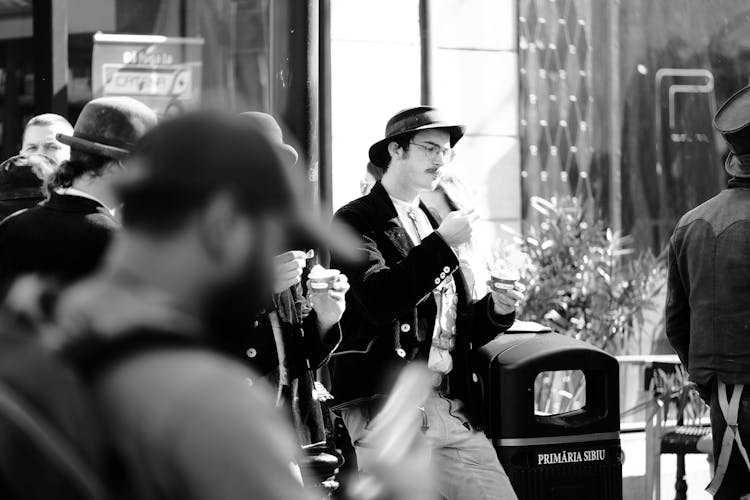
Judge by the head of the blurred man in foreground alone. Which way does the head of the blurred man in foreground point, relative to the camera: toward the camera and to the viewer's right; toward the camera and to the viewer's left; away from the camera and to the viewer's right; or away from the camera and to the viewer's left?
away from the camera and to the viewer's right

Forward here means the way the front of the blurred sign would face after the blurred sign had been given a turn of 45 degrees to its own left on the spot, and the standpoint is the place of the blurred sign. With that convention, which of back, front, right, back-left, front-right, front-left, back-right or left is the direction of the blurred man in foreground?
front-right

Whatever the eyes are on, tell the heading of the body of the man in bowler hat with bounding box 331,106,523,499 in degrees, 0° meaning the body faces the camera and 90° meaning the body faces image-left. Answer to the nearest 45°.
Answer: approximately 315°

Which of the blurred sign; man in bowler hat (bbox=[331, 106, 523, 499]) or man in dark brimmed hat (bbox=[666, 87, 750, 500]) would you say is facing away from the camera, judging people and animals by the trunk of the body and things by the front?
man in dark brimmed hat (bbox=[666, 87, 750, 500])

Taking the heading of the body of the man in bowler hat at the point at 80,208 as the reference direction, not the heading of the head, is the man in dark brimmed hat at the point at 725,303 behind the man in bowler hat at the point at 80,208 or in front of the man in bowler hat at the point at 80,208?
in front

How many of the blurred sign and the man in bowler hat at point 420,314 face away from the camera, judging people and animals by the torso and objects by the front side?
0

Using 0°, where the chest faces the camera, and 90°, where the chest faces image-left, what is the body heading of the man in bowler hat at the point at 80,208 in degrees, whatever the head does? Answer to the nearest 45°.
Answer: approximately 225°

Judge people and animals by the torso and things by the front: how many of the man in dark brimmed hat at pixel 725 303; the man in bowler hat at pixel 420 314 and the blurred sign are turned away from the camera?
1

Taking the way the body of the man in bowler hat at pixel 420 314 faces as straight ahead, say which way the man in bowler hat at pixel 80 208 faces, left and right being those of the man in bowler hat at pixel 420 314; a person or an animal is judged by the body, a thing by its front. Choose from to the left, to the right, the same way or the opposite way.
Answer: to the left

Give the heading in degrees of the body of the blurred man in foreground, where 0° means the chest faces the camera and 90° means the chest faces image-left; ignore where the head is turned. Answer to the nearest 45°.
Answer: approximately 225°

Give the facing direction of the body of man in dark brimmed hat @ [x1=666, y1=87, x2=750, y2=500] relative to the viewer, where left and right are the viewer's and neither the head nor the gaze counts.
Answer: facing away from the viewer

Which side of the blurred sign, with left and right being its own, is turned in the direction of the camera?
front
